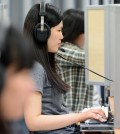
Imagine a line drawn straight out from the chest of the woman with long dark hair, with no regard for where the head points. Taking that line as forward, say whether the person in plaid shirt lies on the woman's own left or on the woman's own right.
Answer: on the woman's own left

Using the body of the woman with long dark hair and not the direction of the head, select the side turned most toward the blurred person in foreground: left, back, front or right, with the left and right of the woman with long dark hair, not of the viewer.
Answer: right

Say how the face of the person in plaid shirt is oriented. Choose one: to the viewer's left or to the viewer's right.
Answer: to the viewer's right

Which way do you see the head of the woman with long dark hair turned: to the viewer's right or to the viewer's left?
to the viewer's right

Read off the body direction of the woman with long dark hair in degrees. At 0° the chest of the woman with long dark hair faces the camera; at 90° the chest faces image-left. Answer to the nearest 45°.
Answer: approximately 270°
